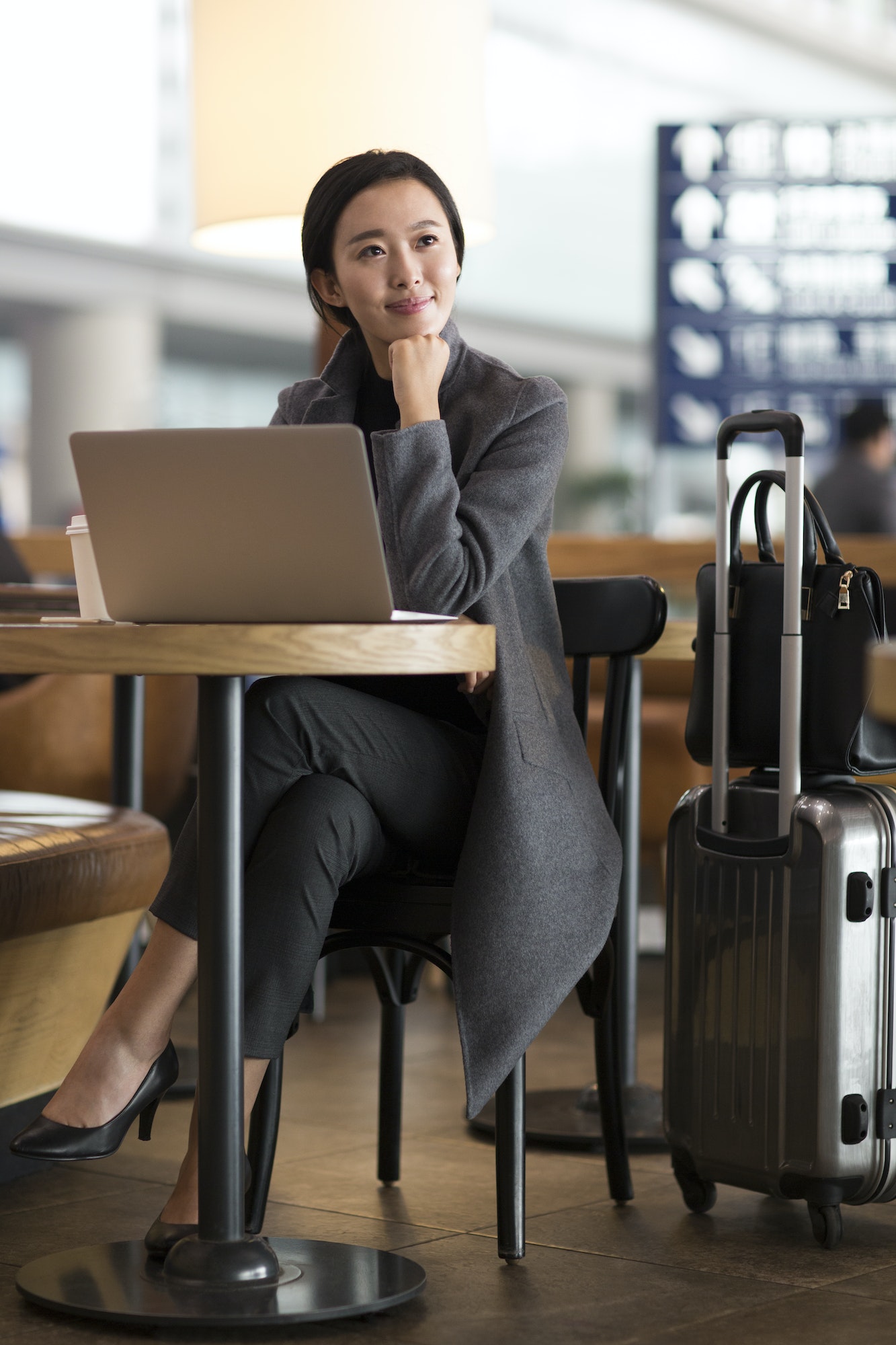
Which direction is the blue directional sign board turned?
toward the camera

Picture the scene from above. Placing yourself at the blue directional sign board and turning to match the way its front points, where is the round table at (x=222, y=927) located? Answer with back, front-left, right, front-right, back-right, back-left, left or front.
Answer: front

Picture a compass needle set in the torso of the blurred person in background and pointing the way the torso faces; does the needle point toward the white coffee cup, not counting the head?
no

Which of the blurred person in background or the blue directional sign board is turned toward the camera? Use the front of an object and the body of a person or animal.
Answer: the blue directional sign board

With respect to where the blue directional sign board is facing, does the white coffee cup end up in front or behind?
in front

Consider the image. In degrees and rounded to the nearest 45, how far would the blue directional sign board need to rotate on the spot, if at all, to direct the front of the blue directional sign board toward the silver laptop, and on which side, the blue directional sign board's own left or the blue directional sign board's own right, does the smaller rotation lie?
0° — it already faces it
